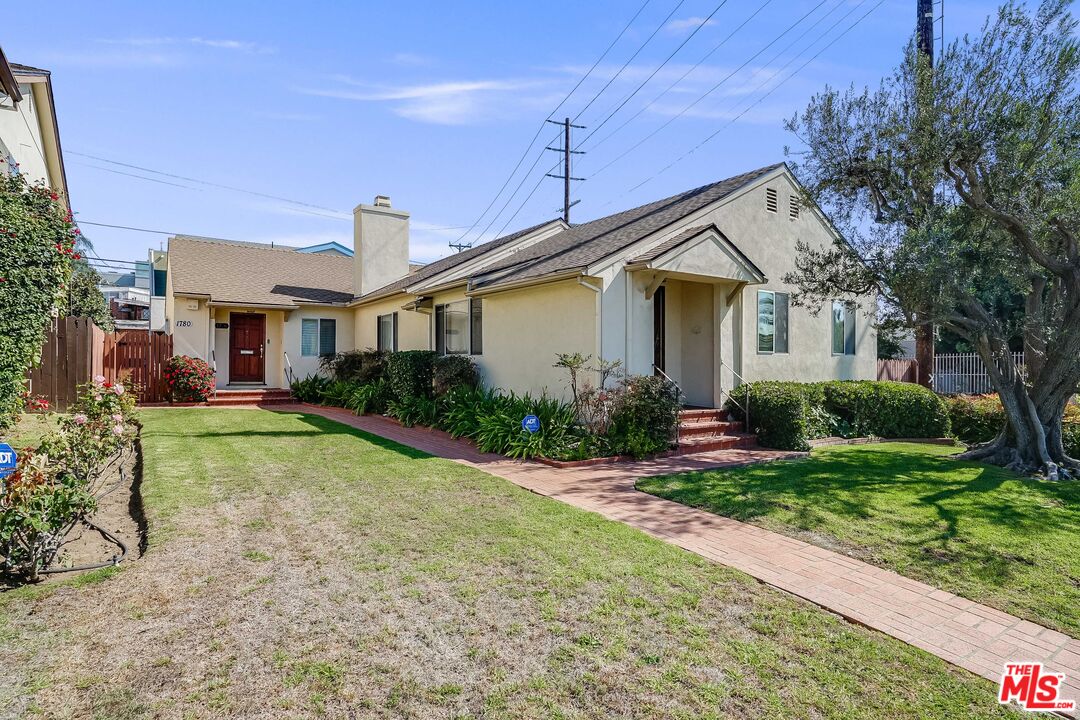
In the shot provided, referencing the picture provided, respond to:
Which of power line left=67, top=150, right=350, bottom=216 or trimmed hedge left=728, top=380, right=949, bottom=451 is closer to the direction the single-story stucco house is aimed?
the trimmed hedge

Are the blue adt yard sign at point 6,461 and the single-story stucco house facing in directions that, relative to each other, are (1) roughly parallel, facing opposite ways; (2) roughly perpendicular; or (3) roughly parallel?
roughly parallel

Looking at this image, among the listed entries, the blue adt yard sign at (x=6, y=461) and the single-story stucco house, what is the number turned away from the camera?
0

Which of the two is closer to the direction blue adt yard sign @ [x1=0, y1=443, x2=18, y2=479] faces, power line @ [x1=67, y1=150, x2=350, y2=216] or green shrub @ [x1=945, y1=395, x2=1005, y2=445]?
the green shrub

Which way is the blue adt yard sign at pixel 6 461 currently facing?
toward the camera

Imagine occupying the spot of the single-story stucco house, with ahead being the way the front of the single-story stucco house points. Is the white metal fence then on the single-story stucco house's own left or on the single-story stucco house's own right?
on the single-story stucco house's own left

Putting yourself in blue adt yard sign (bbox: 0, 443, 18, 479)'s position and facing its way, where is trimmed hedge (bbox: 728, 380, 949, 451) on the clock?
The trimmed hedge is roughly at 9 o'clock from the blue adt yard sign.

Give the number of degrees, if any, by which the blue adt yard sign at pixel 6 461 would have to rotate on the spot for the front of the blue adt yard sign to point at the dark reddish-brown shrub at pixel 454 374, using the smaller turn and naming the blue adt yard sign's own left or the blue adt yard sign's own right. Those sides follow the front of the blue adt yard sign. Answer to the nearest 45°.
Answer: approximately 135° to the blue adt yard sign's own left

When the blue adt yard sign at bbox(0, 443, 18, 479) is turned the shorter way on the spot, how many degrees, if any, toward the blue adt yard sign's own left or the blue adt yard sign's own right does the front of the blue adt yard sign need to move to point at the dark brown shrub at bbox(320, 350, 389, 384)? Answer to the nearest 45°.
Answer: approximately 135° to the blue adt yard sign's own left

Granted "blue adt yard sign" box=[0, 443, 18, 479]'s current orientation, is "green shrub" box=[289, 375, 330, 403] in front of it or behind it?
behind
